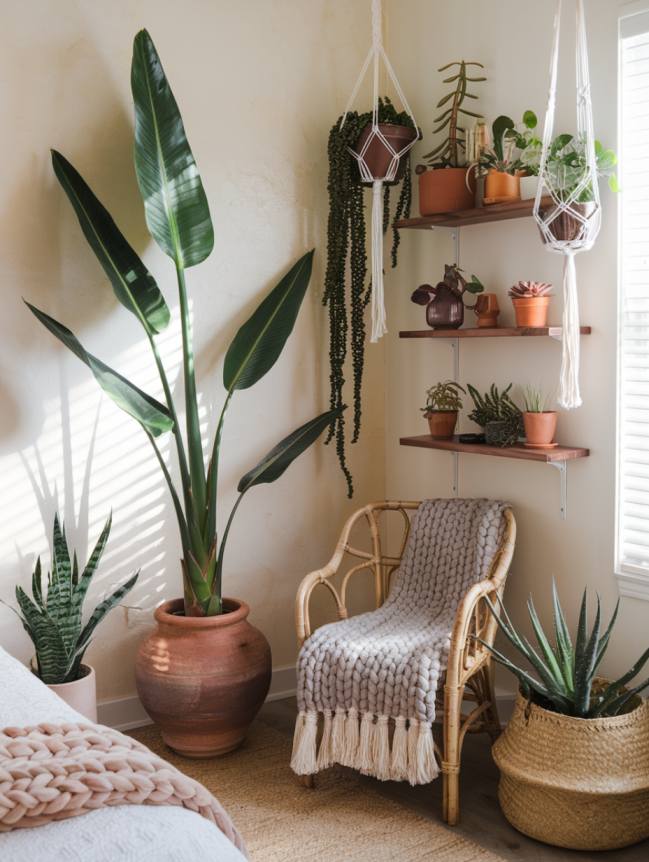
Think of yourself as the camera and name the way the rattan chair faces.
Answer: facing the viewer and to the left of the viewer

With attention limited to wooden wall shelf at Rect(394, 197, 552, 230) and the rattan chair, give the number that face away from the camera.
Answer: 0

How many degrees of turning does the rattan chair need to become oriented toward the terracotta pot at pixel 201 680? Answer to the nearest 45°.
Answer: approximately 45° to its right
